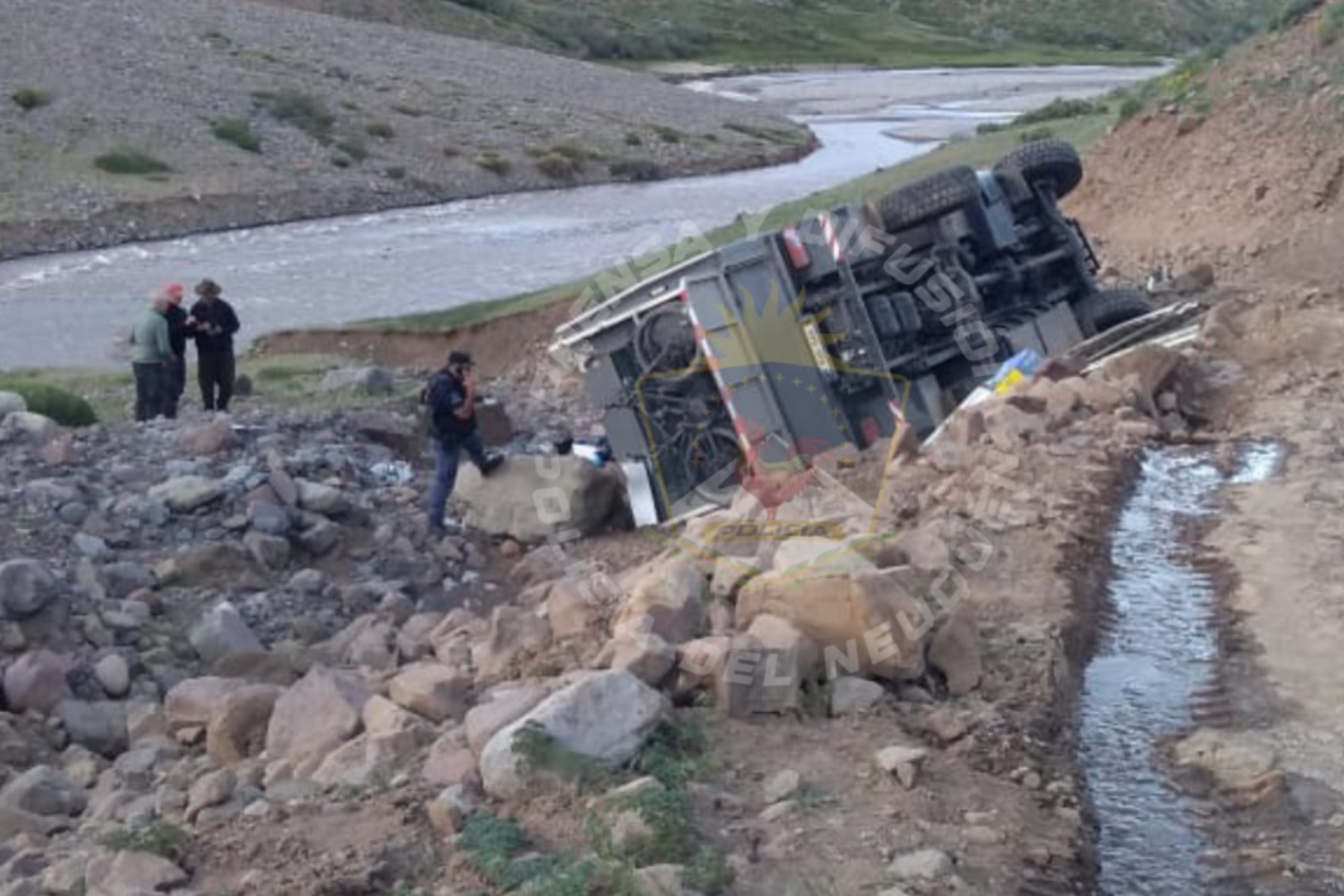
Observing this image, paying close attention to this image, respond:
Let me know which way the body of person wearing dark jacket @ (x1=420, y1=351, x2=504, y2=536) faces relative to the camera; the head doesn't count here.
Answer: to the viewer's right

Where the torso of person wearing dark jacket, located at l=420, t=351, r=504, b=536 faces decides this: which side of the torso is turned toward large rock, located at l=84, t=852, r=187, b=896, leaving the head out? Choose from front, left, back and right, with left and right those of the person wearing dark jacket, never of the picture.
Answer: right

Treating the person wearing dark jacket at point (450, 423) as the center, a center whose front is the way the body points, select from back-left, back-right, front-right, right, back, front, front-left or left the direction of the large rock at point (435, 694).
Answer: right

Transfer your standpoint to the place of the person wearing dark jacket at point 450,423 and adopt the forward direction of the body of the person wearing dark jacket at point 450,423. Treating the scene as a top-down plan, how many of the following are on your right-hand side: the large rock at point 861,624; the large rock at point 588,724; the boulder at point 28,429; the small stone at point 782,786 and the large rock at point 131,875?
4

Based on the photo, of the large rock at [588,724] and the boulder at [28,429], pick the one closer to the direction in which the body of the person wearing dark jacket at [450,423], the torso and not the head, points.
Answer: the large rock

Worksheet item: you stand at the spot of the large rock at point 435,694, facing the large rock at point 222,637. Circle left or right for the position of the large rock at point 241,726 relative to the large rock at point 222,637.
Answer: left

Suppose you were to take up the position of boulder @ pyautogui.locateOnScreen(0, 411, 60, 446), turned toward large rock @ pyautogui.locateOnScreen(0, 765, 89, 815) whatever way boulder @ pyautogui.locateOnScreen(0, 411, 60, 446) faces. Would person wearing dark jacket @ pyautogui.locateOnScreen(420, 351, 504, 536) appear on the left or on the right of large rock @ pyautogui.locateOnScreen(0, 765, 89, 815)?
left

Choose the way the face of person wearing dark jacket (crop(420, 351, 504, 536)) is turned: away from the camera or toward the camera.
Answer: toward the camera

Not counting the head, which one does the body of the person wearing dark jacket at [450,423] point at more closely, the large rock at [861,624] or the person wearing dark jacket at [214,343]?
the large rock

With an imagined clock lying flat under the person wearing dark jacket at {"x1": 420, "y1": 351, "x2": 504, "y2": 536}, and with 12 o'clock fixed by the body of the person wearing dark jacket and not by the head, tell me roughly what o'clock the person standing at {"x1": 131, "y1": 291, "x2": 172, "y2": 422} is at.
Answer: The person standing is roughly at 8 o'clock from the person wearing dark jacket.

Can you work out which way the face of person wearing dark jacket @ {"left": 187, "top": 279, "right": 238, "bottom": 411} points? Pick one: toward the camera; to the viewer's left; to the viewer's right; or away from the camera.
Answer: toward the camera
